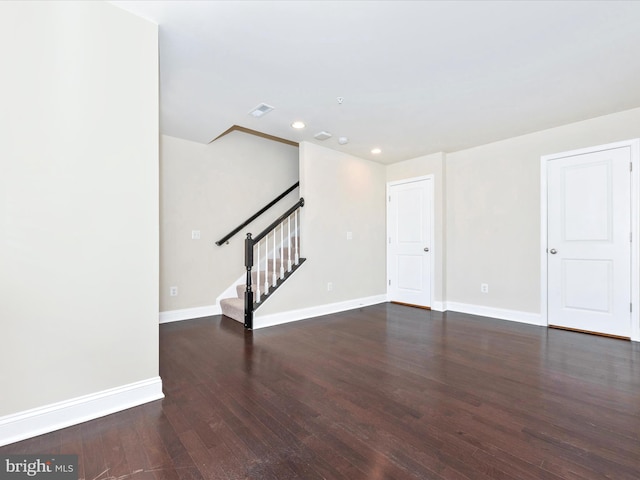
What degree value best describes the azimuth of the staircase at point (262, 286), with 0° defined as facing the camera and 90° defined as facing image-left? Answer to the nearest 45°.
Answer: approximately 45°

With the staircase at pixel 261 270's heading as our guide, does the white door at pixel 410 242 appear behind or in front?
behind

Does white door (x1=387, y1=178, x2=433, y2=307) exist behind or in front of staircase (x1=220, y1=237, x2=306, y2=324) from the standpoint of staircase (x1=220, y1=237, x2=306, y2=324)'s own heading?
behind

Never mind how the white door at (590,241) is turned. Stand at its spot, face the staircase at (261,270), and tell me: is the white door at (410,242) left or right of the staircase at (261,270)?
right
